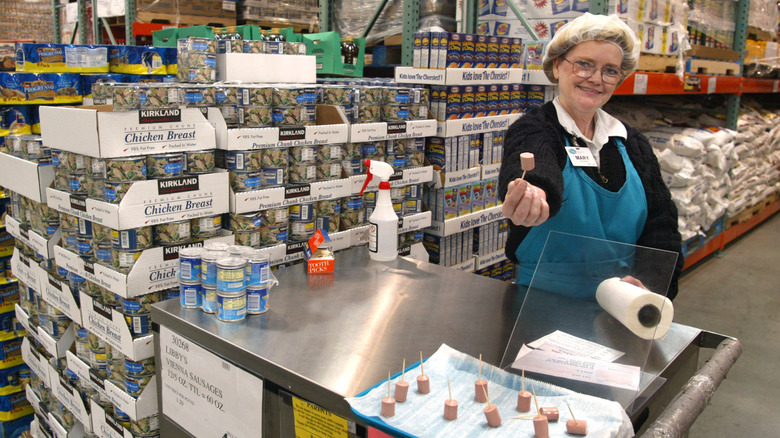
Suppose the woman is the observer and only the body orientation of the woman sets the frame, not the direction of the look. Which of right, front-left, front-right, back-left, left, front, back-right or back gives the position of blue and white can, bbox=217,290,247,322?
front-right

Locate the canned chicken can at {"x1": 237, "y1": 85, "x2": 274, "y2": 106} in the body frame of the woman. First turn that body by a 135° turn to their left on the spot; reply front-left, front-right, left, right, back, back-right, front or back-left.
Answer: back-left

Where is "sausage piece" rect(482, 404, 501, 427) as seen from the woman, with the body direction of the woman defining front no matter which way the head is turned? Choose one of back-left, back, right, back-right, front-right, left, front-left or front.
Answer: front

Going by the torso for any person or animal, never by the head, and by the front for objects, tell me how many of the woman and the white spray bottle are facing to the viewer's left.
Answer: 1

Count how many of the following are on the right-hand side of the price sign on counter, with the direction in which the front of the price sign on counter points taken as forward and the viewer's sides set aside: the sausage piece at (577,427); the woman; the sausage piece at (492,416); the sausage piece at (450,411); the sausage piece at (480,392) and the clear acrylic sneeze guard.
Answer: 0

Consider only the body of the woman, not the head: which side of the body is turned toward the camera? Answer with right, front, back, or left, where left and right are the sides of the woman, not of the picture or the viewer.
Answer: front

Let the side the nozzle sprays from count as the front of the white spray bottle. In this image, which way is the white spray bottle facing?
to the viewer's left

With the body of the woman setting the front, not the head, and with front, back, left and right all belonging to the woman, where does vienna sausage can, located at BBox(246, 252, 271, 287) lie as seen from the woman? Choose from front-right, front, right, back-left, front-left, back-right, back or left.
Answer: front-right

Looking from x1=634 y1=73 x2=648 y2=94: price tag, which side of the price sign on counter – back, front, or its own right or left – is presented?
back

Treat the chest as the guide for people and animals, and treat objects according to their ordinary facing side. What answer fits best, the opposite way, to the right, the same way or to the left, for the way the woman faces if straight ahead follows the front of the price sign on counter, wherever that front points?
the same way

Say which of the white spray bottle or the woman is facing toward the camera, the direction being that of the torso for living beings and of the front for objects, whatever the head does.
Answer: the woman

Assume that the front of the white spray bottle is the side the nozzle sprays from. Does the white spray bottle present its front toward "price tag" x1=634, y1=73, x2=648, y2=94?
no

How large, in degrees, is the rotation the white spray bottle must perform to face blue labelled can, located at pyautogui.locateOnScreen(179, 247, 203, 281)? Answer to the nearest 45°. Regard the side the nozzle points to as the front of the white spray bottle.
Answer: approximately 45° to its left
